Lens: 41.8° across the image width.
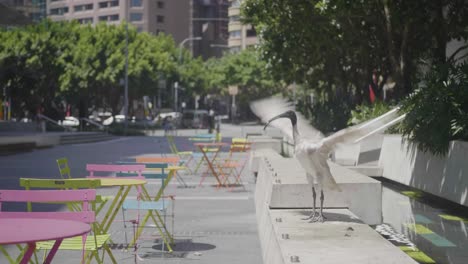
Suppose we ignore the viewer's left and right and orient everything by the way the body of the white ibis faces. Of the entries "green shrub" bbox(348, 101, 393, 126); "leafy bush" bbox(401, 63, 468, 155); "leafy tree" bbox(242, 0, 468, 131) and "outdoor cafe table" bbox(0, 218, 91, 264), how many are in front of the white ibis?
1

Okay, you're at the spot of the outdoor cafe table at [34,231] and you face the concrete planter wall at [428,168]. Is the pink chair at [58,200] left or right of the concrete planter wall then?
left

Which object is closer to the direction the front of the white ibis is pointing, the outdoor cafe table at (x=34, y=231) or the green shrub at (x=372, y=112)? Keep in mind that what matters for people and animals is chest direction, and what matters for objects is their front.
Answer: the outdoor cafe table

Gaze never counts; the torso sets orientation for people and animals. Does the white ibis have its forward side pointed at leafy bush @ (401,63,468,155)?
no

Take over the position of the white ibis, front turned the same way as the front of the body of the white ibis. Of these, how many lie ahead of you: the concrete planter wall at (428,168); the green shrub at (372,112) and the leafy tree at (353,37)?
0

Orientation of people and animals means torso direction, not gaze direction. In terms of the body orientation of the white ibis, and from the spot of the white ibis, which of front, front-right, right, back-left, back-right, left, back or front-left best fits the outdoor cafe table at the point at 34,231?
front

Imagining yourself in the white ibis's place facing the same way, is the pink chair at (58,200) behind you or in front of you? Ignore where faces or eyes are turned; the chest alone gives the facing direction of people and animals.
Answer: in front

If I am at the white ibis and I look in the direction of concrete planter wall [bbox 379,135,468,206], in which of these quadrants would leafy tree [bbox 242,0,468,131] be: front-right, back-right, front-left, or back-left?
front-left

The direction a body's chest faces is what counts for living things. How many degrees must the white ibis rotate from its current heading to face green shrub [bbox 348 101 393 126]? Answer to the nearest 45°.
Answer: approximately 135° to its right

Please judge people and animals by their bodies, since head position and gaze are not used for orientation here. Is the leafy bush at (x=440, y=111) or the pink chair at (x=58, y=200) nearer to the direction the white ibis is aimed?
the pink chair

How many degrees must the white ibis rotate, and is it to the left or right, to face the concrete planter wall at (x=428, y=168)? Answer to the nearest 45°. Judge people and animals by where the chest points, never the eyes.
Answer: approximately 180°

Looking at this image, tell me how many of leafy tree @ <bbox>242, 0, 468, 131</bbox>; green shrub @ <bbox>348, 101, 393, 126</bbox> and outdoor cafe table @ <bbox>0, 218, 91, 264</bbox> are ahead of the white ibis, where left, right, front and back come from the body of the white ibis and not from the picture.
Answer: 1

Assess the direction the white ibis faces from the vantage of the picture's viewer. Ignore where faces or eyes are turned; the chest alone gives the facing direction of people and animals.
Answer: facing the viewer and to the left of the viewer

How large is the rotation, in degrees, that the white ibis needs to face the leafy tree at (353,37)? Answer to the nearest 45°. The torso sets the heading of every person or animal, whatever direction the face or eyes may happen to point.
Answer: approximately 135° to its right
